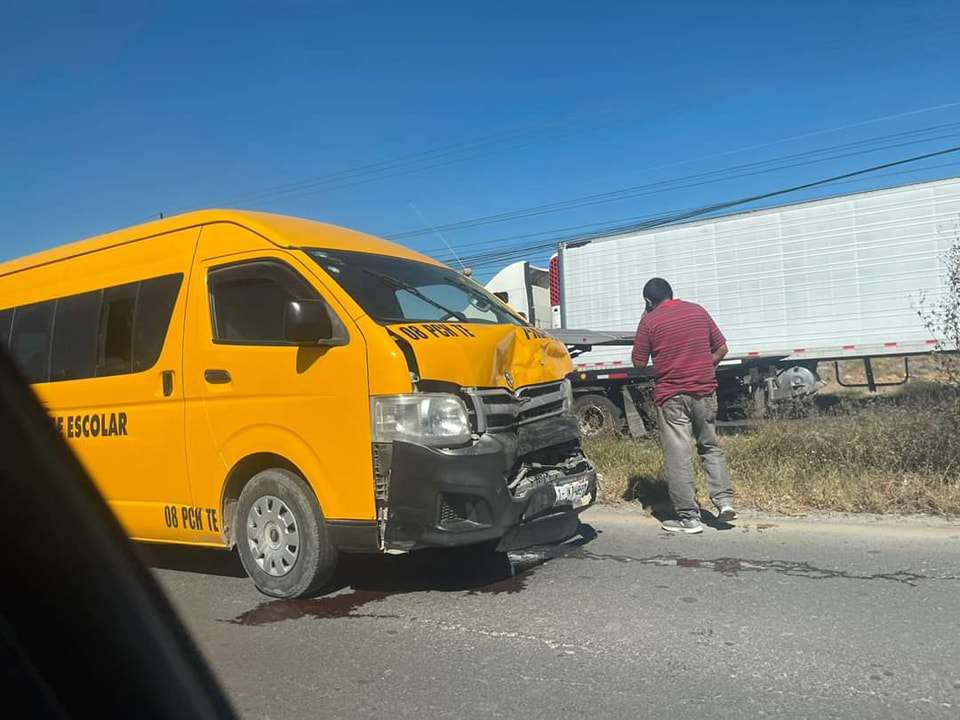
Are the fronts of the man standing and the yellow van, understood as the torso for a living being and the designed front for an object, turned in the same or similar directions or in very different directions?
very different directions

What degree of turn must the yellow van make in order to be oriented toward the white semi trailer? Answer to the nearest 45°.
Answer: approximately 90° to its left

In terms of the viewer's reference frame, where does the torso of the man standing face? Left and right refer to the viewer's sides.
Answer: facing away from the viewer and to the left of the viewer

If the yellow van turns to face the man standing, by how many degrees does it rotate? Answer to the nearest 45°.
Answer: approximately 45° to its left

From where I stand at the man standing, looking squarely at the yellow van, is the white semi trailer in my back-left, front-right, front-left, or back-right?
back-right

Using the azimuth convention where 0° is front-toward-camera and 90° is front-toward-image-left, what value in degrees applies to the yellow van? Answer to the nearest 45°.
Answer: approximately 315°

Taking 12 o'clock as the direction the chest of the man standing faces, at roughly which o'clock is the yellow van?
The yellow van is roughly at 9 o'clock from the man standing.

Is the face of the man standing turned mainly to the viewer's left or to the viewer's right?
to the viewer's left
